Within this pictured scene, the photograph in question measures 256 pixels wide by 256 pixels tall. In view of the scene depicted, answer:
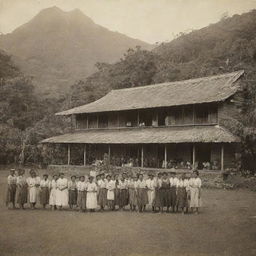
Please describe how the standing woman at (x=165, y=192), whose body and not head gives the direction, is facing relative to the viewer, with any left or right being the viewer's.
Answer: facing the viewer

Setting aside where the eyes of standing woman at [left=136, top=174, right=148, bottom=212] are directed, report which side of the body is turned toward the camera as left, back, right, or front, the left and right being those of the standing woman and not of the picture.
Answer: front

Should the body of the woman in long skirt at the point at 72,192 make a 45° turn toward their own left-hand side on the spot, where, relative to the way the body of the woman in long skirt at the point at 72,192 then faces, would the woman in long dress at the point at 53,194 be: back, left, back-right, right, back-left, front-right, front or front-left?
back-right

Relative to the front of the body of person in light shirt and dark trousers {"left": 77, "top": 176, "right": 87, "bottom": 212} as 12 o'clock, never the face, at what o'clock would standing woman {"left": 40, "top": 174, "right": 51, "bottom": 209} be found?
The standing woman is roughly at 4 o'clock from the person in light shirt and dark trousers.

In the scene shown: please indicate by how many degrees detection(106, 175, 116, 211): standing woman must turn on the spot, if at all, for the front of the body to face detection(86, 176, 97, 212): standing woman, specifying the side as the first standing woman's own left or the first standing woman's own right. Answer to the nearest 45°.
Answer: approximately 90° to the first standing woman's own right

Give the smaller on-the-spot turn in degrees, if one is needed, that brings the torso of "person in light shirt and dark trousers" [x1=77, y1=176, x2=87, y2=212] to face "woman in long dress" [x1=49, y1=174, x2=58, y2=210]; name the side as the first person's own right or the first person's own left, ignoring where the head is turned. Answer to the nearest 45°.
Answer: approximately 135° to the first person's own right

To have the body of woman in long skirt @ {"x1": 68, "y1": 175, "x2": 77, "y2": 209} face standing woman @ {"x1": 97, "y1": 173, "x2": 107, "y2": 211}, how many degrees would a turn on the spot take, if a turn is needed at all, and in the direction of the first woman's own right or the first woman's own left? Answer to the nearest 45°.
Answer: approximately 90° to the first woman's own left

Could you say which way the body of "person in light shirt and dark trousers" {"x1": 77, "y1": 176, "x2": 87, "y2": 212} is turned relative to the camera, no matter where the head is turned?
toward the camera

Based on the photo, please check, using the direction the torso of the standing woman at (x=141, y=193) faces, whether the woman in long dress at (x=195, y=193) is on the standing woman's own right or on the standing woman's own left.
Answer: on the standing woman's own left

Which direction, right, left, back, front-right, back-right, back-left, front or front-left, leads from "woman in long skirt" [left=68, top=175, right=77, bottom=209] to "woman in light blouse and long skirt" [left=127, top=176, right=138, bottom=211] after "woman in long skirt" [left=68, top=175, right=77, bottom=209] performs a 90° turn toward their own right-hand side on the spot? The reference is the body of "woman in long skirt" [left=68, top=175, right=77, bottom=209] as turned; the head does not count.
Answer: back

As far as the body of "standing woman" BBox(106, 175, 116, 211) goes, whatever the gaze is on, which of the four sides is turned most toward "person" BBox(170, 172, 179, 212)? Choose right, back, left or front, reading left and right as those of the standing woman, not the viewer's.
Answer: left

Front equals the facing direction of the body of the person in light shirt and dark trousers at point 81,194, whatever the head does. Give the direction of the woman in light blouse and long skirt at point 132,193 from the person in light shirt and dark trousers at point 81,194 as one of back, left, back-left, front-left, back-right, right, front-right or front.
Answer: left

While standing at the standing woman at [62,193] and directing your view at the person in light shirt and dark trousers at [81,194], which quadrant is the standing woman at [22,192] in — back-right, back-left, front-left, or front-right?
back-right

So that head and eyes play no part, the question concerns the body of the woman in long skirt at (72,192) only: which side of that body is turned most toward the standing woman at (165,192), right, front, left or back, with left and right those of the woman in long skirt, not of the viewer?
left
